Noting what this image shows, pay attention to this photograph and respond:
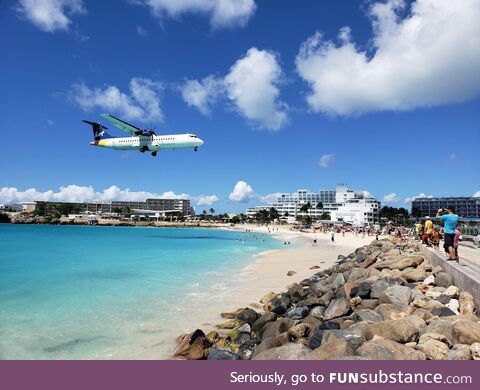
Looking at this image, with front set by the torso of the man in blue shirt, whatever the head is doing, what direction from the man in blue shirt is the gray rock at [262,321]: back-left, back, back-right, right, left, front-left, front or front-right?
left

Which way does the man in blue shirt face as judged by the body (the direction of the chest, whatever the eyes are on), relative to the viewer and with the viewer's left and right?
facing away from the viewer and to the left of the viewer

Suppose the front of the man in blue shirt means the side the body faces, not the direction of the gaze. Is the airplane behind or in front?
in front

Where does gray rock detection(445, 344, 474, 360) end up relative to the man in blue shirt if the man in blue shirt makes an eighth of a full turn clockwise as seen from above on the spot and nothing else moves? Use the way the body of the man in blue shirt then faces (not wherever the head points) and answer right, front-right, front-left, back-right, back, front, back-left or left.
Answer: back

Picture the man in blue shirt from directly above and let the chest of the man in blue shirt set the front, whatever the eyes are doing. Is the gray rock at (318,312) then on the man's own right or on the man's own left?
on the man's own left

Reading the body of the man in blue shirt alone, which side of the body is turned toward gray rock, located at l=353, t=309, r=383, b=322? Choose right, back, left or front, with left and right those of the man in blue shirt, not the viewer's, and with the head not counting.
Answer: left

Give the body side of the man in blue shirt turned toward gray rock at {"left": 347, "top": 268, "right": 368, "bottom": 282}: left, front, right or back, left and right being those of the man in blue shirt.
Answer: front

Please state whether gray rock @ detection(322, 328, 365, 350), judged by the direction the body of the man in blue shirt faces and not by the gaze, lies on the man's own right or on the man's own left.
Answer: on the man's own left

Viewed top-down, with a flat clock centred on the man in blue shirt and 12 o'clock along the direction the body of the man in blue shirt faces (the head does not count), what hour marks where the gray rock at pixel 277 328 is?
The gray rock is roughly at 9 o'clock from the man in blue shirt.
